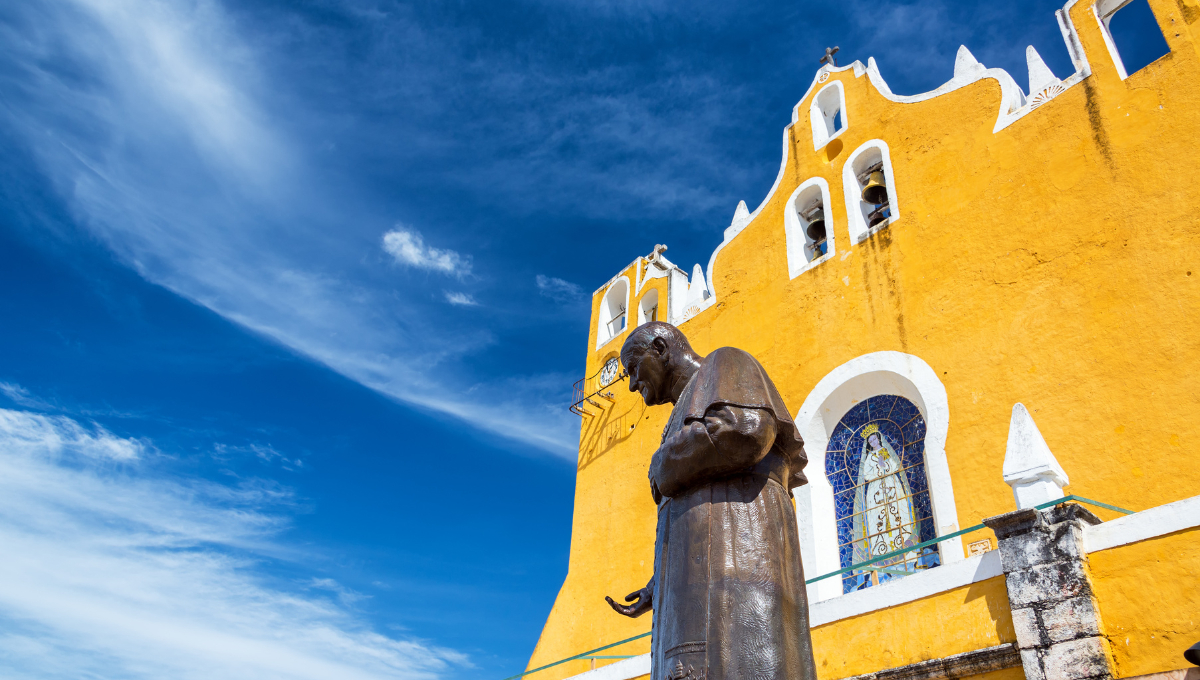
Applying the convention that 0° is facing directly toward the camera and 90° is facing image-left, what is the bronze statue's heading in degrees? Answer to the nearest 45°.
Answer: approximately 90°
